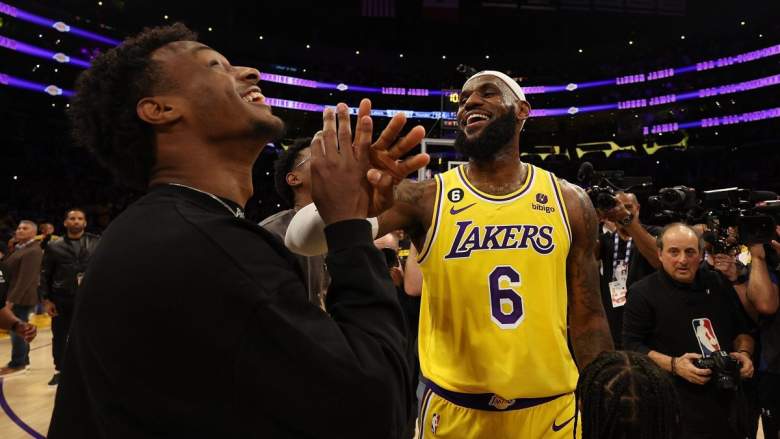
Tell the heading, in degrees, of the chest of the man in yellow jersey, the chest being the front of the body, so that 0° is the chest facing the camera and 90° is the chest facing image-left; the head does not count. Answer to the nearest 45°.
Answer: approximately 0°

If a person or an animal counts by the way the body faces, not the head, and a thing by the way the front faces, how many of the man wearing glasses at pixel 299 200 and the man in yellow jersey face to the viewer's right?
1

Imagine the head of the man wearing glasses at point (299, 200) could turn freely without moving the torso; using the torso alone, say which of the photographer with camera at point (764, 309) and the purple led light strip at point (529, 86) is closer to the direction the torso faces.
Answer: the photographer with camera

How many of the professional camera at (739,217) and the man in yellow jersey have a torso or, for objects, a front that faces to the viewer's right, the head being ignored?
0

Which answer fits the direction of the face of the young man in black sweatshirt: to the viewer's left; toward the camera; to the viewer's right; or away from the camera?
to the viewer's right

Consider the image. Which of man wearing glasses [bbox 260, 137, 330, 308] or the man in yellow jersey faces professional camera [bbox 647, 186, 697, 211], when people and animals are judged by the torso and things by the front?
the man wearing glasses

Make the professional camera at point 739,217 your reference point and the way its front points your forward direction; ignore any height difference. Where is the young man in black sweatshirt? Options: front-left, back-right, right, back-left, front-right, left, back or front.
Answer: left

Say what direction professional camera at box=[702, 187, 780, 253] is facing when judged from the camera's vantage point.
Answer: facing to the left of the viewer

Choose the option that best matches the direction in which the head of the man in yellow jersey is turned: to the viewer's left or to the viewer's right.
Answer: to the viewer's left

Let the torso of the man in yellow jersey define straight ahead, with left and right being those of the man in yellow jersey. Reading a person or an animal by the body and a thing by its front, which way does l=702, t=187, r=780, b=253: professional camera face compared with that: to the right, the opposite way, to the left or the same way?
to the right

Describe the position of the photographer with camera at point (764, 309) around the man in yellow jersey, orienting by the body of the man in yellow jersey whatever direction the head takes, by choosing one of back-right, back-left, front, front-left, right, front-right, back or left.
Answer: back-left

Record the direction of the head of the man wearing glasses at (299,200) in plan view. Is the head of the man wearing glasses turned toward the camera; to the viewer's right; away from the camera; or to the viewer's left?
to the viewer's right
